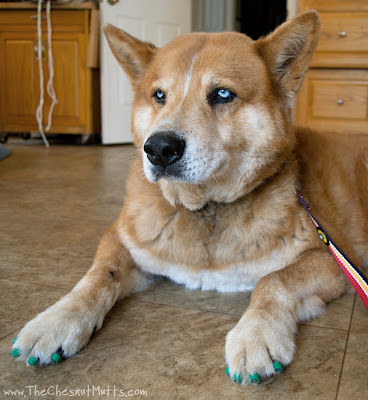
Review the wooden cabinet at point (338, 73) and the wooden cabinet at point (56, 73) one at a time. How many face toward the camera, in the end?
2

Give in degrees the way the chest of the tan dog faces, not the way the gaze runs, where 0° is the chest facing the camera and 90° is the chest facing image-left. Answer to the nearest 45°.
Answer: approximately 45°

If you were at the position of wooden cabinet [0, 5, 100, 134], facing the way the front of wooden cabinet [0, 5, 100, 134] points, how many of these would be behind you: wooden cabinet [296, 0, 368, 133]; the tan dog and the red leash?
0

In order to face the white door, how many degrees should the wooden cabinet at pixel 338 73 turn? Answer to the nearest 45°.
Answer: approximately 135° to its right

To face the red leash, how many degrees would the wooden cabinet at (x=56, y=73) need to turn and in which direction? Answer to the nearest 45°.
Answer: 0° — it already faces it

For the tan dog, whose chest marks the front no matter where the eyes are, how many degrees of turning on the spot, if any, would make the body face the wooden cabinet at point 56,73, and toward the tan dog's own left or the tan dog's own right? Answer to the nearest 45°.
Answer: approximately 135° to the tan dog's own right

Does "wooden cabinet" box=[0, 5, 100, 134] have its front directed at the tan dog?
yes

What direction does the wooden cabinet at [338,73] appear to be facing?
toward the camera

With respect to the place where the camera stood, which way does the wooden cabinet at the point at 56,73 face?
facing the viewer
